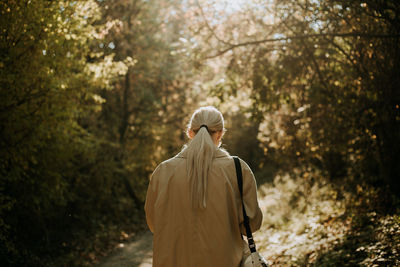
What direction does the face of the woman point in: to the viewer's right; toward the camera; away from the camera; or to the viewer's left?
away from the camera

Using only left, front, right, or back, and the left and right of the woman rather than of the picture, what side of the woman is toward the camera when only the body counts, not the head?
back
